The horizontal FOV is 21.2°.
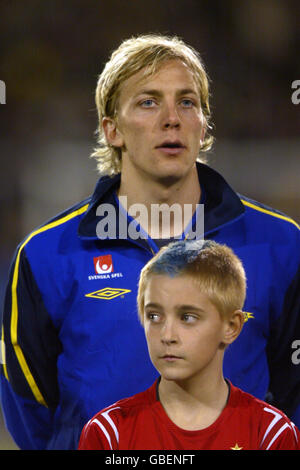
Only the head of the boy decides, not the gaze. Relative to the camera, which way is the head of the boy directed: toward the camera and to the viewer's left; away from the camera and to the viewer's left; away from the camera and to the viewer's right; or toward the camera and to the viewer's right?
toward the camera and to the viewer's left

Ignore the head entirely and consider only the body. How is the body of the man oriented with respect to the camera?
toward the camera

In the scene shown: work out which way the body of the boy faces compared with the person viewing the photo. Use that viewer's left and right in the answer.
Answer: facing the viewer

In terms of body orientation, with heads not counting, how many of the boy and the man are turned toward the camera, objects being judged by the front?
2

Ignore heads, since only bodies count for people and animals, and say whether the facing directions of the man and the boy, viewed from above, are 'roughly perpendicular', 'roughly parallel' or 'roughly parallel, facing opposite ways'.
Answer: roughly parallel

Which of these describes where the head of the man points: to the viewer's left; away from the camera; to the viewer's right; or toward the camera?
toward the camera
